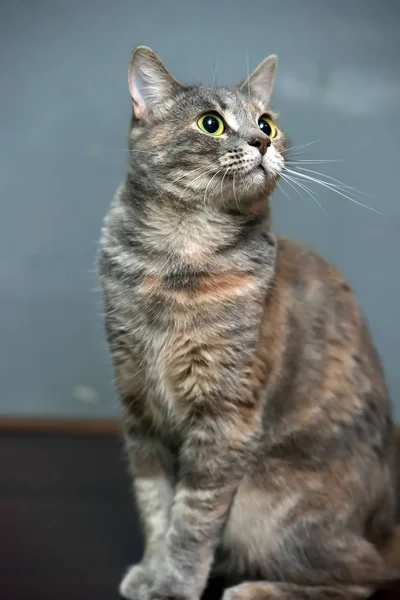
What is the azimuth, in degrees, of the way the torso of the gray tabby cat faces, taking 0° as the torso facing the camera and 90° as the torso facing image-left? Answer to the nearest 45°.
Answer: approximately 45°
